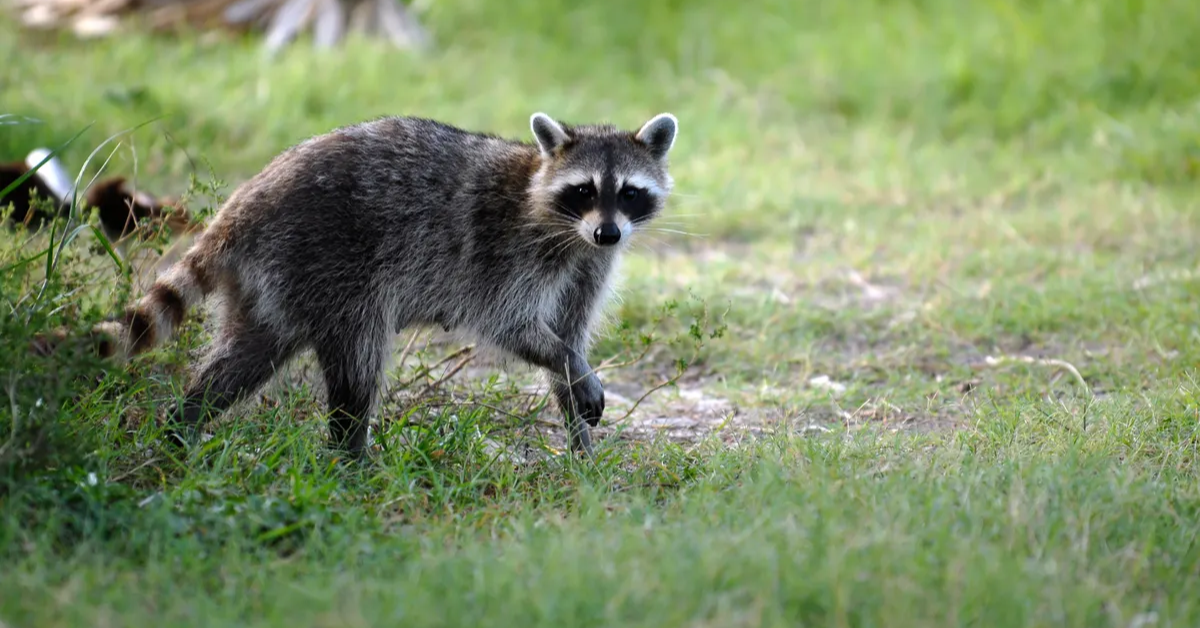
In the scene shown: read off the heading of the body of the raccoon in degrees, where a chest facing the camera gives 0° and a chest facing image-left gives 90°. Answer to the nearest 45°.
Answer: approximately 270°

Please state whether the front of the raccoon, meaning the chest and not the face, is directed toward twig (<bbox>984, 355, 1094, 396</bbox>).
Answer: yes

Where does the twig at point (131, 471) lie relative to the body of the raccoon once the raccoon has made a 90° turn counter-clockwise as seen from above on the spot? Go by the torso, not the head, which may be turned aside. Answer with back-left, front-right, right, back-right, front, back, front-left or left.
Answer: back-left
